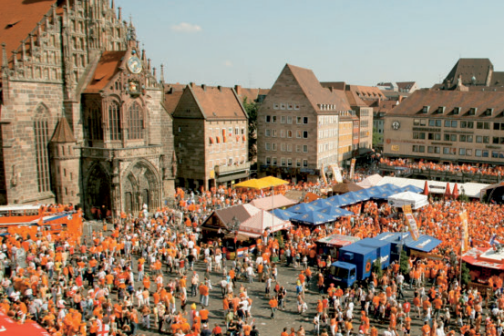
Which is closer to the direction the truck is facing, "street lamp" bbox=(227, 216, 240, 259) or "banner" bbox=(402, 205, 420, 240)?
the street lamp

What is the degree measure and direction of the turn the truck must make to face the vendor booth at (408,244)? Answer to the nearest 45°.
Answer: approximately 180°

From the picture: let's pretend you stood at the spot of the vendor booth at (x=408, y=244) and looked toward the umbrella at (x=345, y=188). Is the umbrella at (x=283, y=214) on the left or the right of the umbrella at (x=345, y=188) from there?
left

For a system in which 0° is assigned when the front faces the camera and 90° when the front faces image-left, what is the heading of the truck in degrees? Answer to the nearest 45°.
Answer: approximately 45°

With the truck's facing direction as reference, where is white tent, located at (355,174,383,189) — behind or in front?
behind

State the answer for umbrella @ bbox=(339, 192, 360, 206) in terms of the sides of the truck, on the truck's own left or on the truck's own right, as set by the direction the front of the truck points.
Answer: on the truck's own right

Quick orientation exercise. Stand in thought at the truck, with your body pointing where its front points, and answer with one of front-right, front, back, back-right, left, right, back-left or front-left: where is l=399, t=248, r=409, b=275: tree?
back

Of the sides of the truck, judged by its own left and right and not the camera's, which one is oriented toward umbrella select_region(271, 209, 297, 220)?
right

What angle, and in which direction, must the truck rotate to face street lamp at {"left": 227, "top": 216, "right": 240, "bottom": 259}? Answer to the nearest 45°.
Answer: approximately 90° to its right

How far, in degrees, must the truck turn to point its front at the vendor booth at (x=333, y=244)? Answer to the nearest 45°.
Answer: approximately 135° to its right

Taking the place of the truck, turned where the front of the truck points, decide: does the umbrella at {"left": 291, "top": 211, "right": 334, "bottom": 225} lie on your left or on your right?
on your right

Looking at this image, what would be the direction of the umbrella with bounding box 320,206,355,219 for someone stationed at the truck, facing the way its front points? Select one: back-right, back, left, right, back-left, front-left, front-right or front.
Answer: back-right

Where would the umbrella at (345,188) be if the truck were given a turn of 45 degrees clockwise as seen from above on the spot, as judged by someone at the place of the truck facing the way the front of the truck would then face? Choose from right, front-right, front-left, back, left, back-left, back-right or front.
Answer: right

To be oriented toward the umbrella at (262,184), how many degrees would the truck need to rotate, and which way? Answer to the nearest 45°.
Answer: approximately 90° to its right
